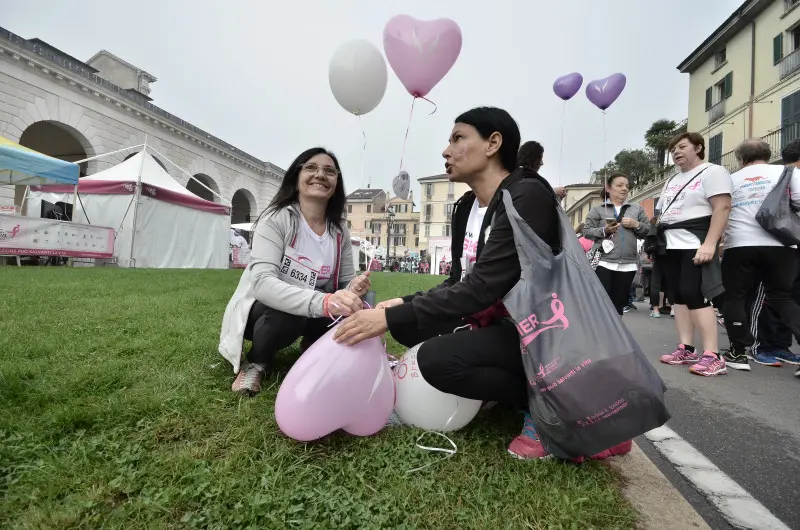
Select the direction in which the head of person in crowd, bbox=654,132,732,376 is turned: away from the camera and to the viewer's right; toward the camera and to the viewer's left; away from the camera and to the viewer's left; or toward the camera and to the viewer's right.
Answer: toward the camera and to the viewer's left

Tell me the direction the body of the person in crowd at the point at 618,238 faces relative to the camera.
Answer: toward the camera

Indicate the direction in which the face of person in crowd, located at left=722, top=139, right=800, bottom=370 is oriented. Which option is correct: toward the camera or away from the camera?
away from the camera

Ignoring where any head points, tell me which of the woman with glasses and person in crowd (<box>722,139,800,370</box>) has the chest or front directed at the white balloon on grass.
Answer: the woman with glasses

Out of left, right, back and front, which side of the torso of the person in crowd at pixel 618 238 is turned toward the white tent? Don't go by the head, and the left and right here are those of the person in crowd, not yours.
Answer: right

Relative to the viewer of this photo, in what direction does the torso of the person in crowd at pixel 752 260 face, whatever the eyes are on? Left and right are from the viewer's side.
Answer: facing away from the viewer

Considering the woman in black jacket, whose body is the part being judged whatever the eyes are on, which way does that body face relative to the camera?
to the viewer's left

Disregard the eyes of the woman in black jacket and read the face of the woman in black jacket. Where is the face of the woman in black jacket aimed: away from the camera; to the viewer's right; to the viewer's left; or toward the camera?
to the viewer's left

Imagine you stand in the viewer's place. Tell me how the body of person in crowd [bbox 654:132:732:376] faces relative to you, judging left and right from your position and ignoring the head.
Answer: facing the viewer and to the left of the viewer

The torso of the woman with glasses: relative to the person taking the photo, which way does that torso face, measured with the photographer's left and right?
facing the viewer and to the right of the viewer
